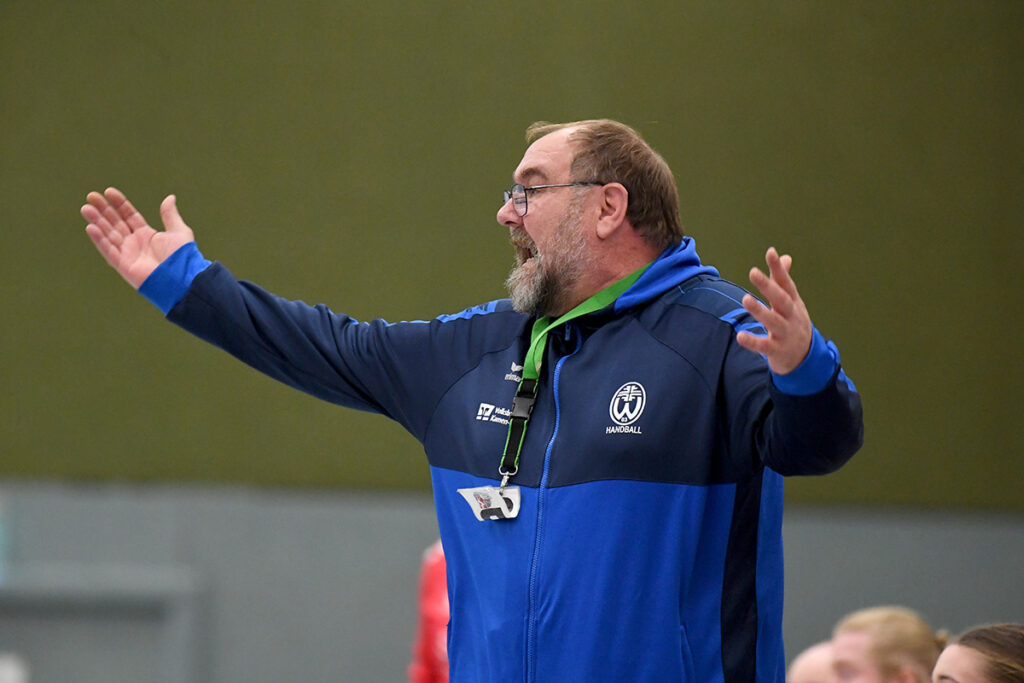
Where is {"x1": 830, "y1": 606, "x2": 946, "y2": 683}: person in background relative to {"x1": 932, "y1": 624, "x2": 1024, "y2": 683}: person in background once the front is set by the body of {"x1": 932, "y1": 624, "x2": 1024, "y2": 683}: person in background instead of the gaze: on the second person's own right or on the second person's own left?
on the second person's own right

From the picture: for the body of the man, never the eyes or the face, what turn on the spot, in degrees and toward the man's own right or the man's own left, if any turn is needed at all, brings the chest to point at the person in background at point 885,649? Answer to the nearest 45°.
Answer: approximately 180°

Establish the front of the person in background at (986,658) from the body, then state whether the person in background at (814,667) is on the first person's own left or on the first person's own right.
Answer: on the first person's own right

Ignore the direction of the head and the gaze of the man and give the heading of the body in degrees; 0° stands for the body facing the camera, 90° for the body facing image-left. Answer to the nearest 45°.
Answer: approximately 45°

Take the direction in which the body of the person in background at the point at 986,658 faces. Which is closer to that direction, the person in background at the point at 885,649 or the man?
the man

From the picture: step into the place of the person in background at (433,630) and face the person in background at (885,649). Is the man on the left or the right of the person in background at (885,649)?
right
